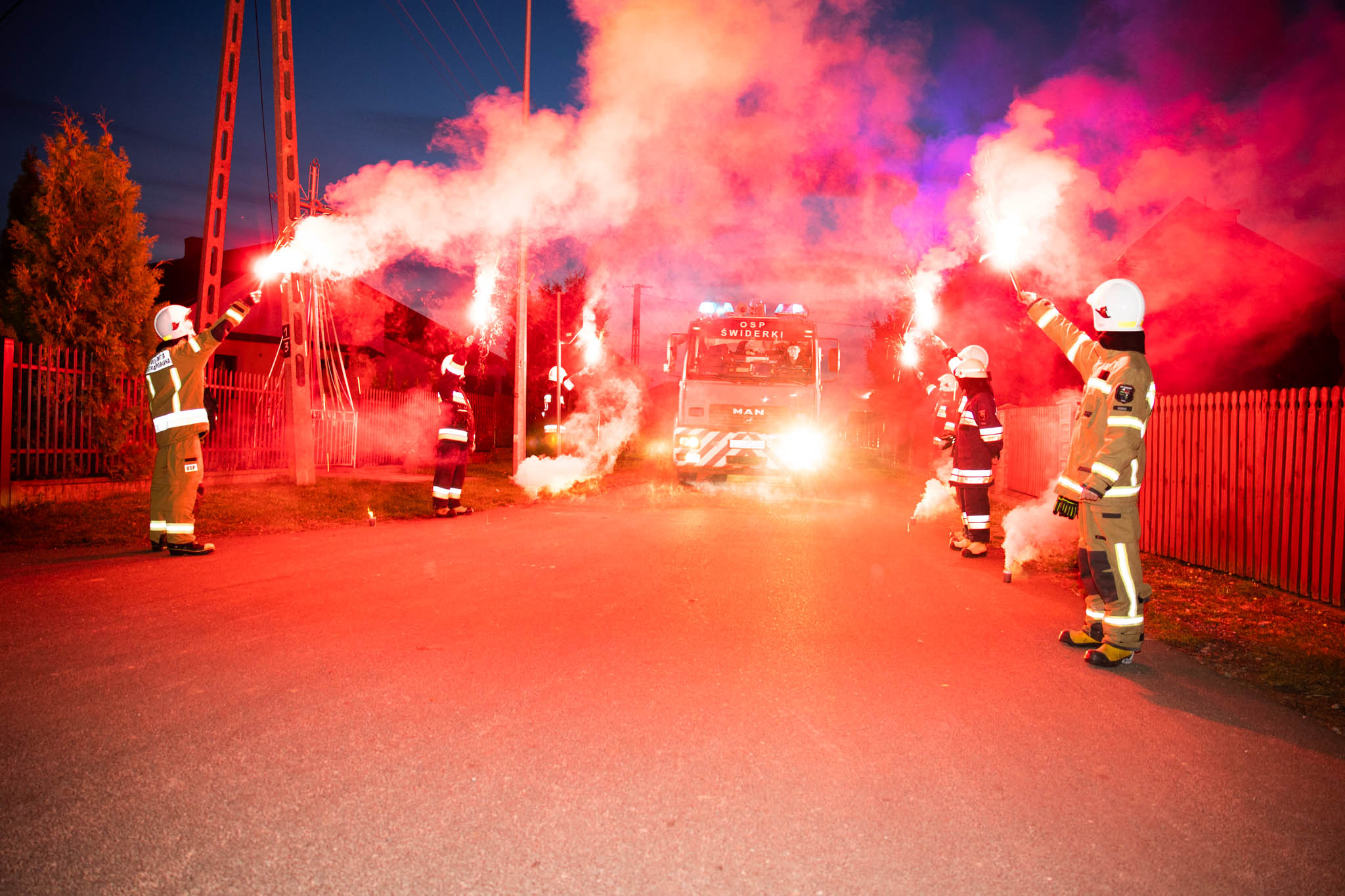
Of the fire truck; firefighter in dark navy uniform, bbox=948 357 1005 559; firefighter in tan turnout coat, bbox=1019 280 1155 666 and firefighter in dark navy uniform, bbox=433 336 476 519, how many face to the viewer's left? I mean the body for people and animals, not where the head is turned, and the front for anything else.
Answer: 2

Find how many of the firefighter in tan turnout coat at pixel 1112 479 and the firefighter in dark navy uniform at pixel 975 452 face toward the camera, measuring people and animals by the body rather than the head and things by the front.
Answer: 0

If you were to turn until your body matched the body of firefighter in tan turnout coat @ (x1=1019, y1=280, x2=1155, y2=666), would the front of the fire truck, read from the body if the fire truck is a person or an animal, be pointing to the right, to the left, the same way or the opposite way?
to the left

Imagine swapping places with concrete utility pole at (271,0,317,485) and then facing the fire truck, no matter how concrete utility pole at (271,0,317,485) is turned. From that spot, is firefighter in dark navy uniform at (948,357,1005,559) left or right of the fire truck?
right

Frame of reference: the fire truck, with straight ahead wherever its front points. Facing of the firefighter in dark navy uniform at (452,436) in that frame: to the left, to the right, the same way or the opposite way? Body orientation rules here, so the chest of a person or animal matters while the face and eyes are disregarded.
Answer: to the left

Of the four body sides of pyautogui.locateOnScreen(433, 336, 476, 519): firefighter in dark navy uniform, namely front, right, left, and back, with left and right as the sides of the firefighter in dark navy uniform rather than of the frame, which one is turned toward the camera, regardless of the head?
right

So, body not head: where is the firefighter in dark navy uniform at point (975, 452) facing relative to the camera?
to the viewer's left

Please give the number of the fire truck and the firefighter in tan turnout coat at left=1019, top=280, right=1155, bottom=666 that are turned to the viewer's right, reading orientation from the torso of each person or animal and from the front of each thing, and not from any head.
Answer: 0

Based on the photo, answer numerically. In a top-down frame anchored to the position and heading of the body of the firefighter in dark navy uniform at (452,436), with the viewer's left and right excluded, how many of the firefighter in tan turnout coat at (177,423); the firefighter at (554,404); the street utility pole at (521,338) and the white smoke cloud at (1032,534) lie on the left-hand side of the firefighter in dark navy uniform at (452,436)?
2

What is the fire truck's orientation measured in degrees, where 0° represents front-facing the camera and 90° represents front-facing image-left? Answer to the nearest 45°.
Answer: approximately 0°

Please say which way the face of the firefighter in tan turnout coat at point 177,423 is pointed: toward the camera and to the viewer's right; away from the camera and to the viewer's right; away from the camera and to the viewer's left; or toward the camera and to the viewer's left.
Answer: away from the camera and to the viewer's right

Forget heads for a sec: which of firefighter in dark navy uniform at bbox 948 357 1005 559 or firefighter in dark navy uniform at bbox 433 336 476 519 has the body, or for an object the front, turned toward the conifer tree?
firefighter in dark navy uniform at bbox 948 357 1005 559

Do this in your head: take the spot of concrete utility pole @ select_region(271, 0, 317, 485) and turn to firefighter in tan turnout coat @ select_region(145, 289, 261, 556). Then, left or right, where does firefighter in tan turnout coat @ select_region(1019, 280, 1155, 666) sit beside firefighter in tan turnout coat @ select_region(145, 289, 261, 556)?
left

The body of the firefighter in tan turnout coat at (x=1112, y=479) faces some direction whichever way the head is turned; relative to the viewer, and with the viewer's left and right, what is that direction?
facing to the left of the viewer
